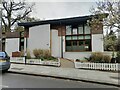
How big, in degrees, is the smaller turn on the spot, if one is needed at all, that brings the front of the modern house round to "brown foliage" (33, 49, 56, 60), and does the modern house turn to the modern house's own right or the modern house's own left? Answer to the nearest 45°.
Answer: approximately 45° to the modern house's own right

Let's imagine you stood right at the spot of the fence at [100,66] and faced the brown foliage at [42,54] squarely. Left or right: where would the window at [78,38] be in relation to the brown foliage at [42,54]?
right

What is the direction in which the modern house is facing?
toward the camera

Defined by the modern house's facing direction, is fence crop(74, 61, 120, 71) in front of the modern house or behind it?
in front
